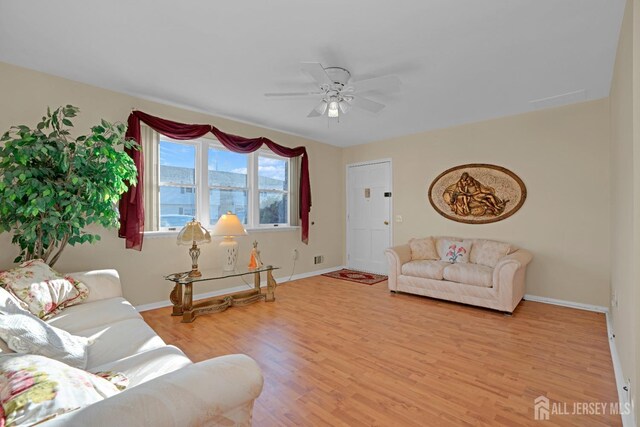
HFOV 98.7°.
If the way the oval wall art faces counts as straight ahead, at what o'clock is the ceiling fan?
The ceiling fan is roughly at 1 o'clock from the oval wall art.

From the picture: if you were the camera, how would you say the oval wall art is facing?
facing the viewer

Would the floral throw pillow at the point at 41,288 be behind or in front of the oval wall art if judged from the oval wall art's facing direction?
in front

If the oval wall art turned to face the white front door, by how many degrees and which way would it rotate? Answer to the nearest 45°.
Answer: approximately 90° to its right

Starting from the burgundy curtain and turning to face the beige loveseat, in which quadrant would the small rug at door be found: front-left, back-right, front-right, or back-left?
front-left

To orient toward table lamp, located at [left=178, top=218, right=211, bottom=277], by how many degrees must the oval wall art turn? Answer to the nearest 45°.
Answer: approximately 45° to its right

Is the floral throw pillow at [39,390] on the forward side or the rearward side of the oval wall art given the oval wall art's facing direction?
on the forward side

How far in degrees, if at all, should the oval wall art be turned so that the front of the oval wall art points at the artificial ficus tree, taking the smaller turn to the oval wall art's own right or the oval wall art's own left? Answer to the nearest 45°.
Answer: approximately 45° to the oval wall art's own right

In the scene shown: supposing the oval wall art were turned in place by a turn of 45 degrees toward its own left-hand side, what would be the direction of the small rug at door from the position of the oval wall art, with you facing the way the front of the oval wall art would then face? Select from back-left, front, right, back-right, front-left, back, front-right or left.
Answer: back-right

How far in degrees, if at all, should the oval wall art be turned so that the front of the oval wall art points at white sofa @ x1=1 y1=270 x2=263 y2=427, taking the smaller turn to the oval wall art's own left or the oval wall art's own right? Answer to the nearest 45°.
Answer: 0° — it already faces it

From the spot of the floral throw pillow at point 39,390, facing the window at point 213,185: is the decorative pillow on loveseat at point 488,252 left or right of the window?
right
